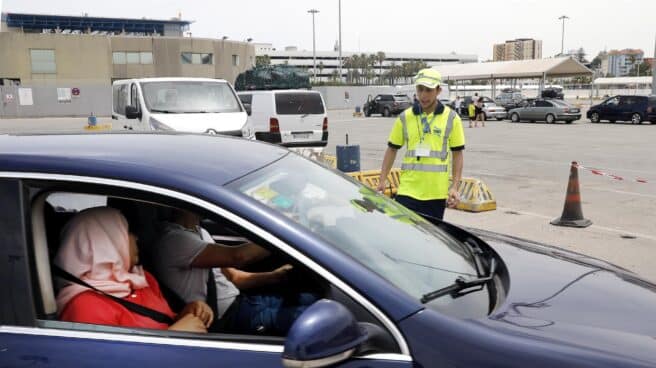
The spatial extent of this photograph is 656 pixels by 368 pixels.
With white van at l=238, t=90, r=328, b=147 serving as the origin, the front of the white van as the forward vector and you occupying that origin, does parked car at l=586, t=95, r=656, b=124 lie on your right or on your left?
on your right

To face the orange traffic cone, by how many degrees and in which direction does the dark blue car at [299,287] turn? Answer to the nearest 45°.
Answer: approximately 90° to its left

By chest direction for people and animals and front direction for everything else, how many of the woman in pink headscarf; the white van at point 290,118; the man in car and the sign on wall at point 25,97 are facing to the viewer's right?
2

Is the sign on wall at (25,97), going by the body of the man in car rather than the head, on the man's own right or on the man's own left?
on the man's own left

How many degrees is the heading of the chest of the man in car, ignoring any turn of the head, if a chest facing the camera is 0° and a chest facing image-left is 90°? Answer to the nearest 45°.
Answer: approximately 270°

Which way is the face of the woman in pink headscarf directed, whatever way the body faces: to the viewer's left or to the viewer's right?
to the viewer's right

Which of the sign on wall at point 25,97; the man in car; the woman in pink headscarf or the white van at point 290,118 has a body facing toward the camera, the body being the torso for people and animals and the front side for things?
the sign on wall

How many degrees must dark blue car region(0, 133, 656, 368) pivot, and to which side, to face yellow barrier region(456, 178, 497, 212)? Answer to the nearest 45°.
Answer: approximately 135° to its left

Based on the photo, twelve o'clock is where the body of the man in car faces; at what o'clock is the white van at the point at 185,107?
The white van is roughly at 9 o'clock from the man in car.

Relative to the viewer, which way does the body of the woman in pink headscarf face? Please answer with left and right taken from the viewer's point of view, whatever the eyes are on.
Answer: facing to the right of the viewer

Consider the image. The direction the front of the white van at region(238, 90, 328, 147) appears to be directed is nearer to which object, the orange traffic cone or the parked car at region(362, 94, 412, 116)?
the parked car
